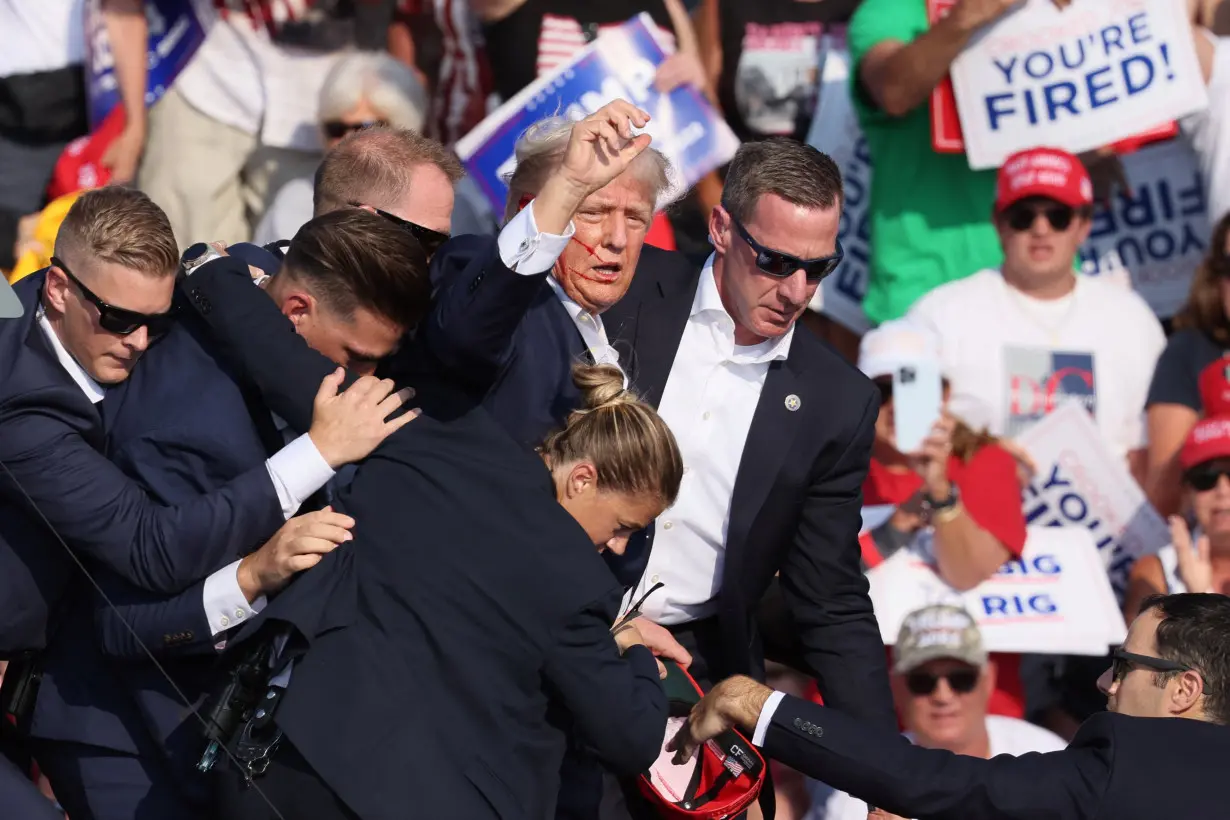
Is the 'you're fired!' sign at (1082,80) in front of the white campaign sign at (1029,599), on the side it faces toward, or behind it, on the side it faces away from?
behind

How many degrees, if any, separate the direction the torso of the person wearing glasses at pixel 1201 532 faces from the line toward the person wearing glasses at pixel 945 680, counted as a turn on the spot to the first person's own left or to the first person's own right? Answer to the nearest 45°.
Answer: approximately 45° to the first person's own right

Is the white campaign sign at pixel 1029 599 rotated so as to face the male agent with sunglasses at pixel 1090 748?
yes

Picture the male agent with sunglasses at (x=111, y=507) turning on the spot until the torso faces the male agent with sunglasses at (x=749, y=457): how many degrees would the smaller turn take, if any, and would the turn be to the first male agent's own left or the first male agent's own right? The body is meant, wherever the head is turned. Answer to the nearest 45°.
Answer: approximately 45° to the first male agent's own left

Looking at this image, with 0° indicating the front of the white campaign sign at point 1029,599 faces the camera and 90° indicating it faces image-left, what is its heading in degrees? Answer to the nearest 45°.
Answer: approximately 0°

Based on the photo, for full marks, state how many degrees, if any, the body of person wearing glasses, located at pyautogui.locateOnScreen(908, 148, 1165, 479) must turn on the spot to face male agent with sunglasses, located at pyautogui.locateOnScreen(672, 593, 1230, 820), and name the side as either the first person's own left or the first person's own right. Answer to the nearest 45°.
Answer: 0° — they already face them

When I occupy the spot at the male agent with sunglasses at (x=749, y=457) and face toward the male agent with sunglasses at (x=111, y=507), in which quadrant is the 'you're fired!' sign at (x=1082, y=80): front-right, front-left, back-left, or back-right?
back-right

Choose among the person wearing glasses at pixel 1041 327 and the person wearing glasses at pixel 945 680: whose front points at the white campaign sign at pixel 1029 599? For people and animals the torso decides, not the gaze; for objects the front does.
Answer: the person wearing glasses at pixel 1041 327
